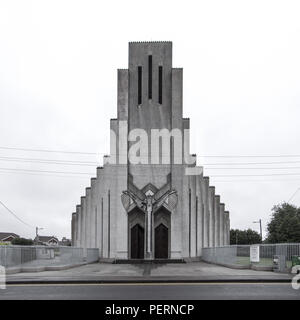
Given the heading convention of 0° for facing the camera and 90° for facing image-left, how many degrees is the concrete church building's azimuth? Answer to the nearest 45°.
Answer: approximately 0°

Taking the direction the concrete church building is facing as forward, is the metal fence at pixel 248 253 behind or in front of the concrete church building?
in front
